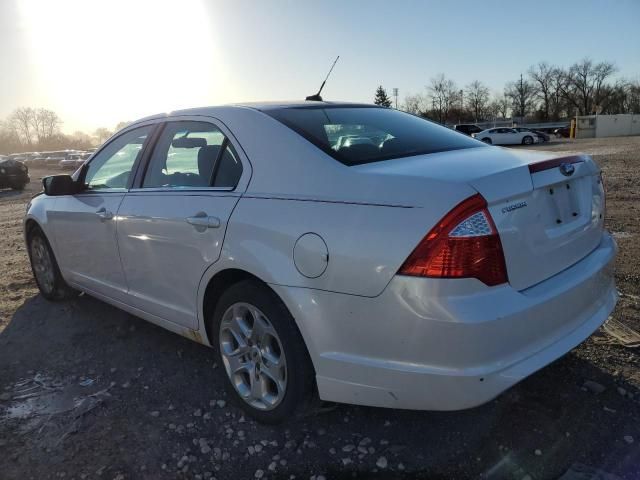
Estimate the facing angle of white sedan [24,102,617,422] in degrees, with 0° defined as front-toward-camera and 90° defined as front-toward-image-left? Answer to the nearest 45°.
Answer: approximately 135°

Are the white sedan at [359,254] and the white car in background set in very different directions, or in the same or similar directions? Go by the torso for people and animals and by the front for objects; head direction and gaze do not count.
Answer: very different directions

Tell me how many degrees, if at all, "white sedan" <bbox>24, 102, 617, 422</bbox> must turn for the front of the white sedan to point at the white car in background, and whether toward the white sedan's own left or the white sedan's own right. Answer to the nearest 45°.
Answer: approximately 45° to the white sedan's own right

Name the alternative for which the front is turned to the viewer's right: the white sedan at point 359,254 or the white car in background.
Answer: the white car in background

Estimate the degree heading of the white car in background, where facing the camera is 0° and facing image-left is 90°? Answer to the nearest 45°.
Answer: approximately 270°

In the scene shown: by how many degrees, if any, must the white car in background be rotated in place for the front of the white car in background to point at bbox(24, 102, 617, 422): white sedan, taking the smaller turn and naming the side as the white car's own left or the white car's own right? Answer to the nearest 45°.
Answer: approximately 90° to the white car's own right

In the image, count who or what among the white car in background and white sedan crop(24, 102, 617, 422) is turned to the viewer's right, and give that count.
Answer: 1
